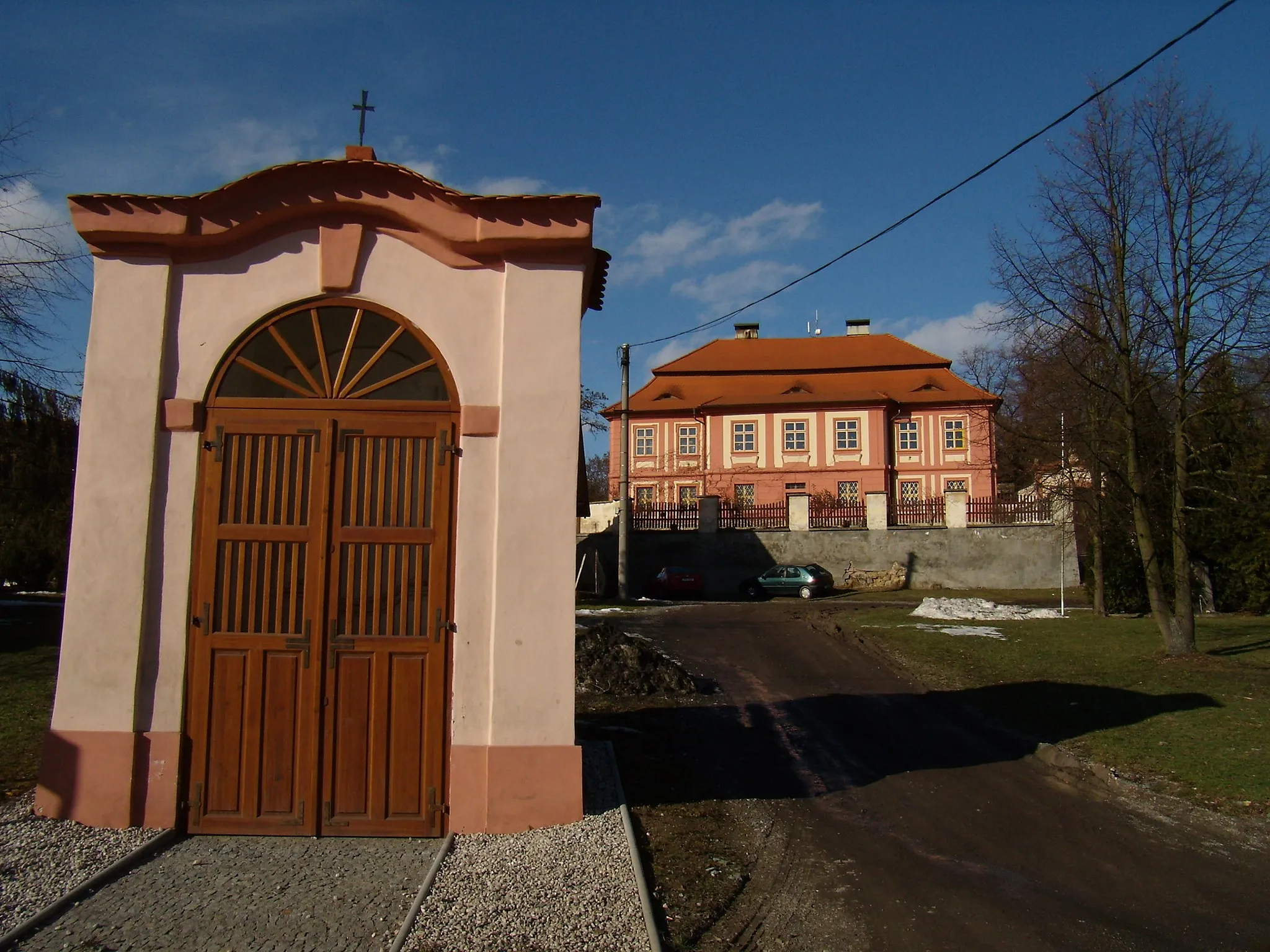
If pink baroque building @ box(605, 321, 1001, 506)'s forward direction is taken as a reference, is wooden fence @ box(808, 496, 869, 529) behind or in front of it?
in front

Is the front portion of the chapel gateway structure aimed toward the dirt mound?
no

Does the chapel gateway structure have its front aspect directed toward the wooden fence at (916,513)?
no

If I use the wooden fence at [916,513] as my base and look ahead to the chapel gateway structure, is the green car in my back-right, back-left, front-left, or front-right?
front-right

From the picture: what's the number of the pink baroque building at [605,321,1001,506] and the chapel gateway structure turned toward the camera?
2

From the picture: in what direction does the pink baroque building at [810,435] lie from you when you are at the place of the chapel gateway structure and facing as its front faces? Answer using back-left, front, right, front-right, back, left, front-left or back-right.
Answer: back-left

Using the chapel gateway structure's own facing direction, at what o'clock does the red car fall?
The red car is roughly at 7 o'clock from the chapel gateway structure.

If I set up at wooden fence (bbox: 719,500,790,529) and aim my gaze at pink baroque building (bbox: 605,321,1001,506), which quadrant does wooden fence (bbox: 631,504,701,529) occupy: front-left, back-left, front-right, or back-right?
back-left

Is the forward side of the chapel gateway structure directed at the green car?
no

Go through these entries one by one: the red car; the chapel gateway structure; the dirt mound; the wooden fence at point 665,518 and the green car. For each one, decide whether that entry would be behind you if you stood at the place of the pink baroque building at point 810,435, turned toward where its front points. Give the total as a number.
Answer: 0

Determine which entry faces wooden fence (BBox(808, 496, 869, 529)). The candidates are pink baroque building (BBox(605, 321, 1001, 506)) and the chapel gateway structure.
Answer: the pink baroque building

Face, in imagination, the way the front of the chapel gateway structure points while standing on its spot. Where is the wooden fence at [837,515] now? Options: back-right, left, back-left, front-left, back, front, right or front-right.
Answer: back-left

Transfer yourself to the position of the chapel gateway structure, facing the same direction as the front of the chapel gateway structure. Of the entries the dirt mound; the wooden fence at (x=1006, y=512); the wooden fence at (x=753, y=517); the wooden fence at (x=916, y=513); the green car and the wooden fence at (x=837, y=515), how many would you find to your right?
0

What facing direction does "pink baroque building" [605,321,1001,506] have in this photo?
toward the camera

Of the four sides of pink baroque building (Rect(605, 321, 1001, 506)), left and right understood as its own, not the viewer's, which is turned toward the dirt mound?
front

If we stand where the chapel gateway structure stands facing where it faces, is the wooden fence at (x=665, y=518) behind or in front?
behind
